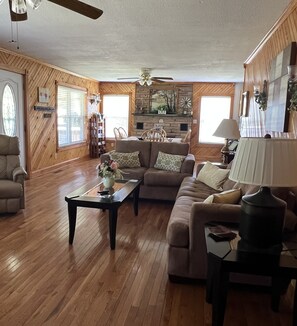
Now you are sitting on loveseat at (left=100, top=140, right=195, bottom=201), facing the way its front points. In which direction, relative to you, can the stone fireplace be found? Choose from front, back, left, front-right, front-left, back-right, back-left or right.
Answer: back

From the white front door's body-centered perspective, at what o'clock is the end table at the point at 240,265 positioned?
The end table is roughly at 1 o'clock from the white front door.

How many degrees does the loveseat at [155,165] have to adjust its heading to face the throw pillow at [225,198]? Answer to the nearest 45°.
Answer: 0° — it already faces it

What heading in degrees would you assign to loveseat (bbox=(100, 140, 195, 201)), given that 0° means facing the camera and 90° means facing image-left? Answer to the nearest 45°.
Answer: approximately 0°

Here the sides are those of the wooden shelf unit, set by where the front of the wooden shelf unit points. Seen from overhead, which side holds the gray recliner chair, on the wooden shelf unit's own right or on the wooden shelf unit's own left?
on the wooden shelf unit's own right

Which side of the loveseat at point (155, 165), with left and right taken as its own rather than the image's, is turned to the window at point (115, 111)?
back

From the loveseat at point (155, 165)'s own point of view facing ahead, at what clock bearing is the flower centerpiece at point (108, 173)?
The flower centerpiece is roughly at 1 o'clock from the loveseat.

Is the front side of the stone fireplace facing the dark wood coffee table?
yes

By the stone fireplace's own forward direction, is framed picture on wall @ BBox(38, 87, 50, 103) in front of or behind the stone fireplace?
in front

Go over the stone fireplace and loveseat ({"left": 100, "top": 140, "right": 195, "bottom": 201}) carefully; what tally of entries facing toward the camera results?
2

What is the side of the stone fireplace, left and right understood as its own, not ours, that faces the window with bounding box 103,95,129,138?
right

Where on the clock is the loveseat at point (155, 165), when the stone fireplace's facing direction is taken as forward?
The loveseat is roughly at 12 o'clock from the stone fireplace.

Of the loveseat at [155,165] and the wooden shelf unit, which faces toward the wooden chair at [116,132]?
the wooden shelf unit

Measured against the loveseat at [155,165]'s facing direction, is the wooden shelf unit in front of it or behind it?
behind

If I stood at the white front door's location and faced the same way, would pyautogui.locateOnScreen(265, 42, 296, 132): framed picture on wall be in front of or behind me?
in front
